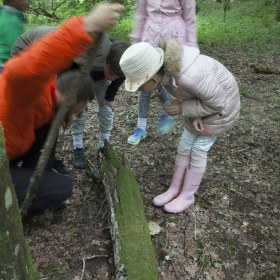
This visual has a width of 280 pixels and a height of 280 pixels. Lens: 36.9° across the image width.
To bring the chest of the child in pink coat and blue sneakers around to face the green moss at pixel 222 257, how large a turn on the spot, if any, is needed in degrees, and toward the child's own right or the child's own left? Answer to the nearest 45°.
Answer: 0° — they already face it

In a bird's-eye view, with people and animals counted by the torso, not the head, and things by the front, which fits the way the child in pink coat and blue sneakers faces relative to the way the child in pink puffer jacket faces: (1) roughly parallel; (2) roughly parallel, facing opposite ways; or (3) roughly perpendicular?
roughly perpendicular

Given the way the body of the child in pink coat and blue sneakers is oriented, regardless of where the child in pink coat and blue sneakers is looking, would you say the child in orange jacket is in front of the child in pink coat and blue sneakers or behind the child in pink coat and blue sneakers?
in front

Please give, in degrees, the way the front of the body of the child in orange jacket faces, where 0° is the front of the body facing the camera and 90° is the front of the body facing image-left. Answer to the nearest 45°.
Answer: approximately 270°

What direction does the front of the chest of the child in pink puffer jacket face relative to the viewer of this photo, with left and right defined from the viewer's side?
facing to the left of the viewer
